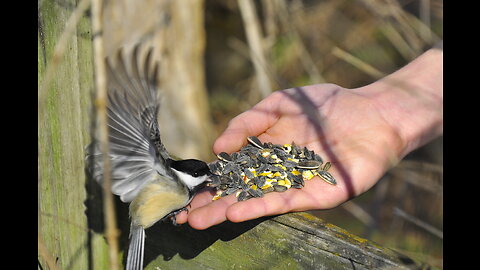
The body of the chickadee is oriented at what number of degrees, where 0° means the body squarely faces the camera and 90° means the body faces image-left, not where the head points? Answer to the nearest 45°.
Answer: approximately 270°

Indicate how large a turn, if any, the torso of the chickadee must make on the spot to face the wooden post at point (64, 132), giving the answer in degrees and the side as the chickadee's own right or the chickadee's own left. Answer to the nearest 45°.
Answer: approximately 135° to the chickadee's own right
